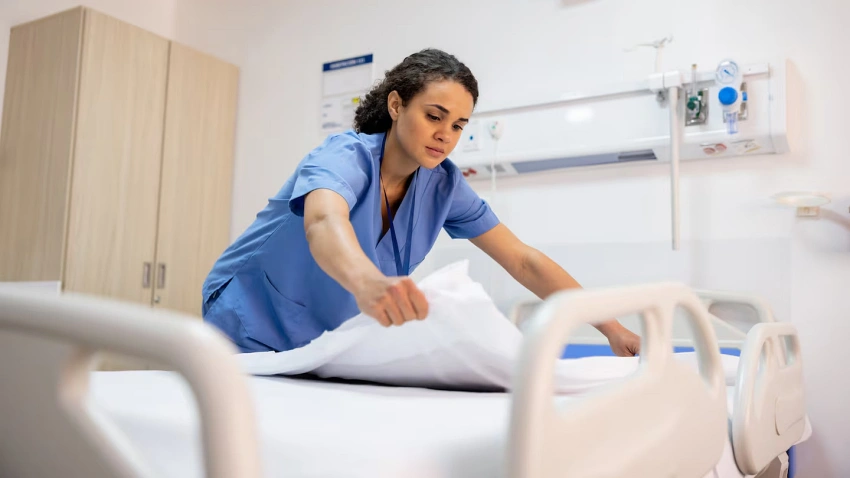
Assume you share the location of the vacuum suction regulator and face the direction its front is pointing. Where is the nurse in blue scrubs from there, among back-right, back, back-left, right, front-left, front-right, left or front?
front

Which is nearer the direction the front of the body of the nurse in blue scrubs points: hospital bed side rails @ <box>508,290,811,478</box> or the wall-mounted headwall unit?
the hospital bed side rails

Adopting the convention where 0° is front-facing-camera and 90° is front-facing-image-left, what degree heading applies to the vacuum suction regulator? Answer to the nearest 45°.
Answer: approximately 45°

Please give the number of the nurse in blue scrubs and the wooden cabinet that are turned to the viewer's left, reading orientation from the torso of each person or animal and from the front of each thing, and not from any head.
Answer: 0

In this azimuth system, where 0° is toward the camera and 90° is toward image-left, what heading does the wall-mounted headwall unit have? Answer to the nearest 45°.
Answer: approximately 45°

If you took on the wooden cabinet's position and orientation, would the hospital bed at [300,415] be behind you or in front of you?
in front

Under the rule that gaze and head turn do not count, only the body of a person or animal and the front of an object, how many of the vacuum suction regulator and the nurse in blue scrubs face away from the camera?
0

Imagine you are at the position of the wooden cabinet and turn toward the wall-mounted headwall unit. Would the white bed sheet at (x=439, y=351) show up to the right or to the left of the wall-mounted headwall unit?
right

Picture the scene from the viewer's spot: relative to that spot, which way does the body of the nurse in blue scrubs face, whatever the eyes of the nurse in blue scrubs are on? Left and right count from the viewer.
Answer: facing the viewer and to the right of the viewer

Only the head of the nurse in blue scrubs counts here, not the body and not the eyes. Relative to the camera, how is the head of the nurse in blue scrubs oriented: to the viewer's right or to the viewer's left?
to the viewer's right
